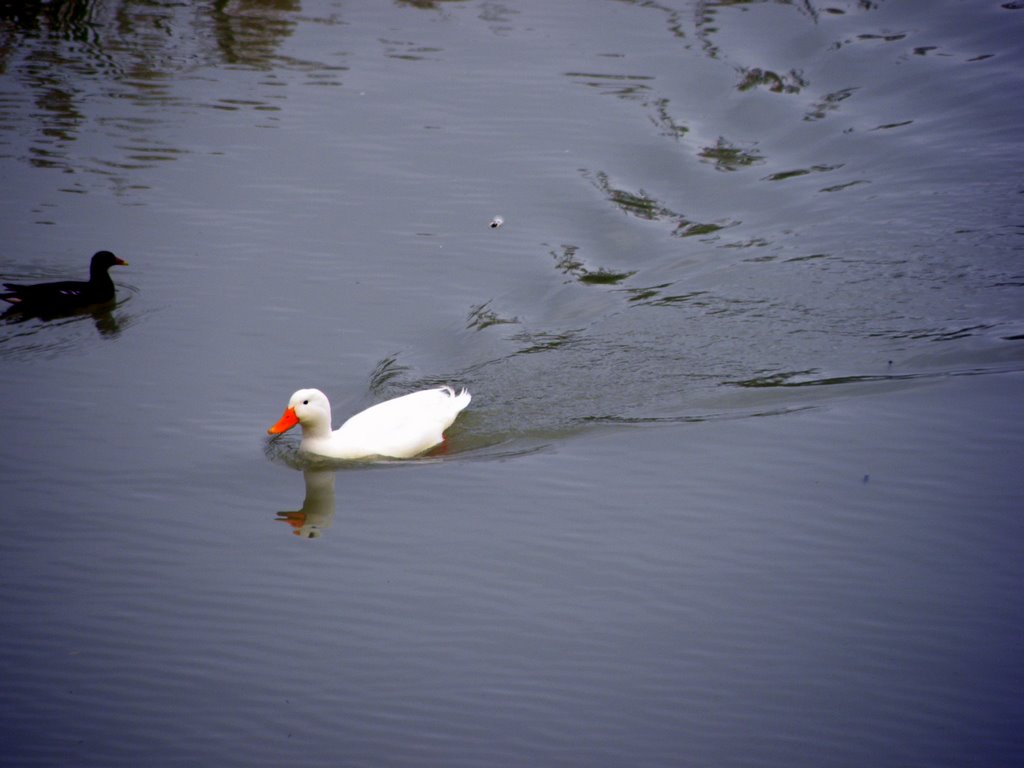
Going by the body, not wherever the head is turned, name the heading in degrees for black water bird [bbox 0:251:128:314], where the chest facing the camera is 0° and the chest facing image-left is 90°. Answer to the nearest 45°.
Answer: approximately 270°
